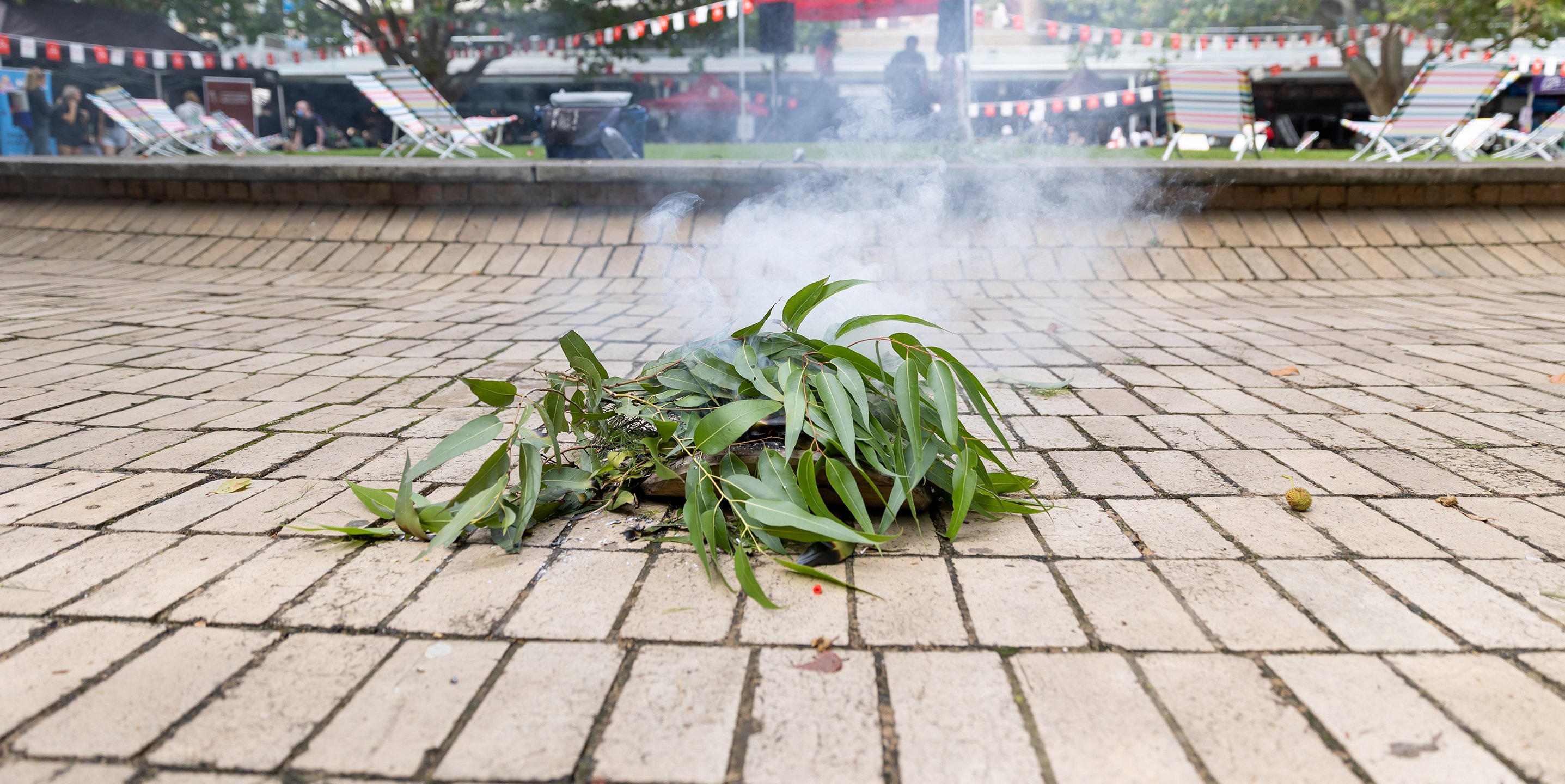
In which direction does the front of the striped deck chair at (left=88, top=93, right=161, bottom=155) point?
to the viewer's right

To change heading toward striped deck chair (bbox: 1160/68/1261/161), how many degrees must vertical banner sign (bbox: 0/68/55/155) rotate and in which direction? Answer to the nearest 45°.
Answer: approximately 45° to its left

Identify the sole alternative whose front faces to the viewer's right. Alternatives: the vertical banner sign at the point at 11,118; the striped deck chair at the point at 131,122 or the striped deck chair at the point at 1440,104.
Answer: the striped deck chair at the point at 131,122

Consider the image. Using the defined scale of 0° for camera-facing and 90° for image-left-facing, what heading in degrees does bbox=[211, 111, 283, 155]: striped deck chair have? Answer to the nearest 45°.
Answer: approximately 270°

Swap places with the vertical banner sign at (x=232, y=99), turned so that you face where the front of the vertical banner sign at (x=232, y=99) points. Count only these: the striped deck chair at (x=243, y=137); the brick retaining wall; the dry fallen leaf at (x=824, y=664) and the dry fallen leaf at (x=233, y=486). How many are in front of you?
4

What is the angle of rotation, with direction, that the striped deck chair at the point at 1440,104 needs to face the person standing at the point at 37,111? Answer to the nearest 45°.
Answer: approximately 45° to its left

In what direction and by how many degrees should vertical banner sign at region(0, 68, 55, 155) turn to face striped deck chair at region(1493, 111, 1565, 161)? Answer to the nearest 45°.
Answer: approximately 45° to its left

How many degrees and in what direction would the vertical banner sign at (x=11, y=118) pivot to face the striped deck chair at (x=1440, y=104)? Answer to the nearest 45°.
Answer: approximately 45° to its left

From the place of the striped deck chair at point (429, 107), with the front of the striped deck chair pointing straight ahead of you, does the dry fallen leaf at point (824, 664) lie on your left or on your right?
on your right

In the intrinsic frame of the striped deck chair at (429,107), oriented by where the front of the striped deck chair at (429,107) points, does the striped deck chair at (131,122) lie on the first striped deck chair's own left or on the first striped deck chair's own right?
on the first striped deck chair's own left

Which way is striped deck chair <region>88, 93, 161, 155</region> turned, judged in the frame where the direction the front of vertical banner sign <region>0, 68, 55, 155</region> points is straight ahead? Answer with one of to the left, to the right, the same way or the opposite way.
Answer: to the left

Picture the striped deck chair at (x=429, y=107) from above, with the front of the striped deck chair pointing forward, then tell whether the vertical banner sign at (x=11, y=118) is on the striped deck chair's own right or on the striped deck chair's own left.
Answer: on the striped deck chair's own left
